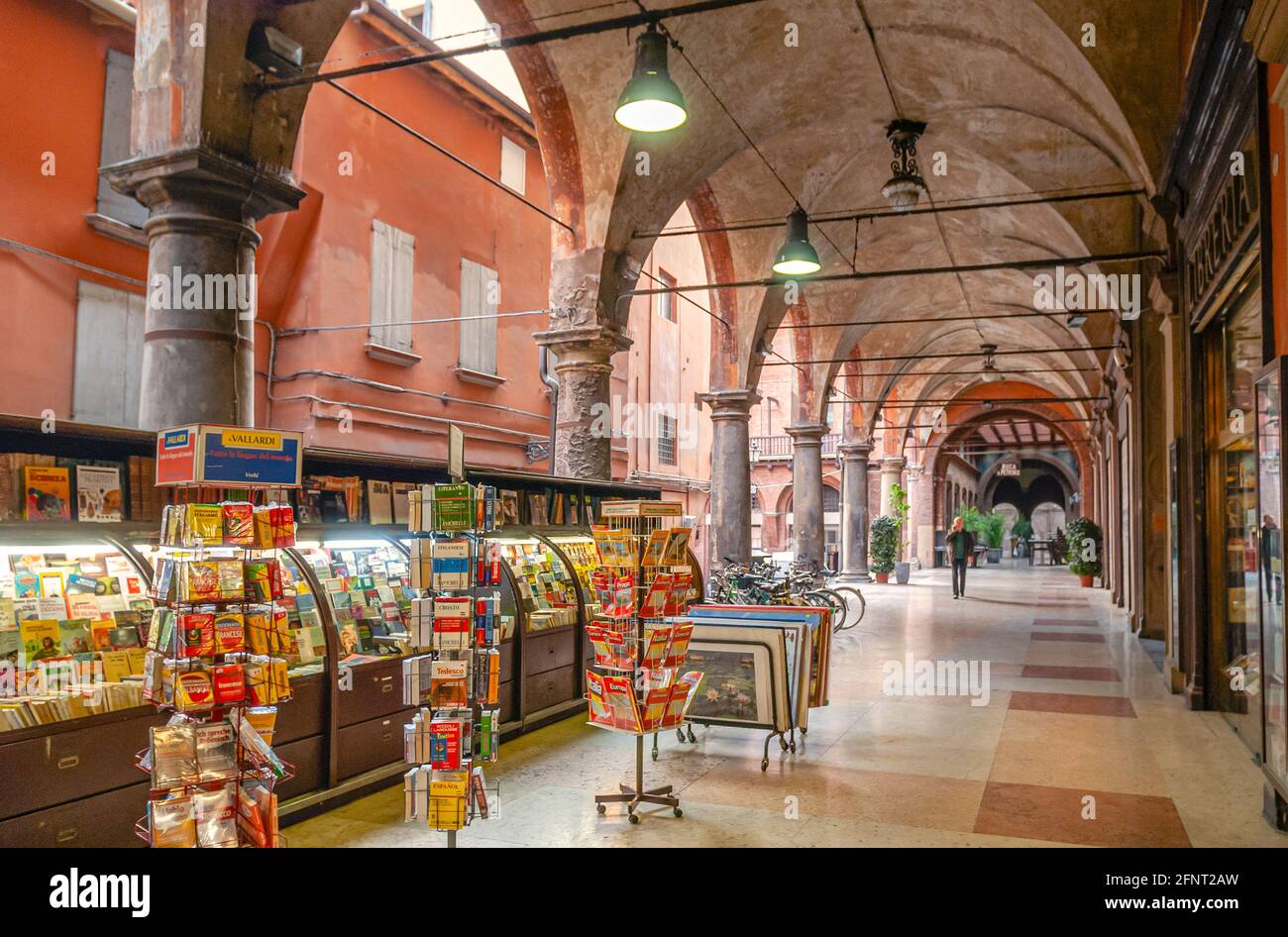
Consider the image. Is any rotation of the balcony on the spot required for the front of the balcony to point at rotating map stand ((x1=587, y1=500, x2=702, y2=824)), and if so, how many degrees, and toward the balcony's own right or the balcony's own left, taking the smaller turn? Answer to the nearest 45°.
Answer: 0° — it already faces it

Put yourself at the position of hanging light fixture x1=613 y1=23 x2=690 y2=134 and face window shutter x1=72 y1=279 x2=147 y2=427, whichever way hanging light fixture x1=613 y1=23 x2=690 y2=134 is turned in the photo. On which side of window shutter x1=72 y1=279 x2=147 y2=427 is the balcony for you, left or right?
right

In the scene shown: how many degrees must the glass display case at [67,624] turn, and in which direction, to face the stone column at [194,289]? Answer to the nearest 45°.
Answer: approximately 135° to its left

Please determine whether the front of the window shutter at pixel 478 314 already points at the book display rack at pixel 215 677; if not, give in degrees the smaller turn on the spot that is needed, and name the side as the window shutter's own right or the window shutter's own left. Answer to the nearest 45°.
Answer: approximately 45° to the window shutter's own right

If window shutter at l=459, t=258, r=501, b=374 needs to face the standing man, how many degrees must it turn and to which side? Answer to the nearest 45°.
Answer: approximately 45° to its left

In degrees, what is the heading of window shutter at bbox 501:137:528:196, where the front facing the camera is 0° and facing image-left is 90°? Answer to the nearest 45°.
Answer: approximately 315°

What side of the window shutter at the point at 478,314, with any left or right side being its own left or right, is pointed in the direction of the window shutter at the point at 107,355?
right

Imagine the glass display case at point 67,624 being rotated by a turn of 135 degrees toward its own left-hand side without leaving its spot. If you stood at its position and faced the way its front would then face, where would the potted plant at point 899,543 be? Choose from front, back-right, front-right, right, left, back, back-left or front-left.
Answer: front-right

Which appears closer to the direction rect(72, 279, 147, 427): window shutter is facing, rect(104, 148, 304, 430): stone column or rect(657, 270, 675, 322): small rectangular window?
the stone column
